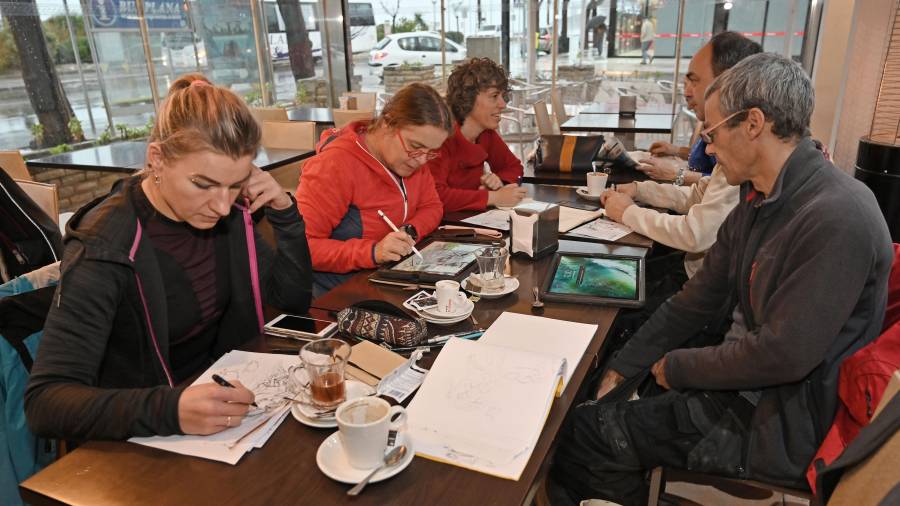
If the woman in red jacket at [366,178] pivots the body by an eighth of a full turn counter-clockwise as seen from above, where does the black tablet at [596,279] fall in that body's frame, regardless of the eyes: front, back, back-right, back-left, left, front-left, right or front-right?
front-right

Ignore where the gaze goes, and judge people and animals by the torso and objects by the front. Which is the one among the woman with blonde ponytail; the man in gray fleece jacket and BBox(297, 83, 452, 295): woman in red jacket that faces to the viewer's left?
the man in gray fleece jacket

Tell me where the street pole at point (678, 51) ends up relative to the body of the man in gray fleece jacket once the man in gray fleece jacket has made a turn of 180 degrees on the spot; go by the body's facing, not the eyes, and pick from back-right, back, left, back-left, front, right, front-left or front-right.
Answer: left

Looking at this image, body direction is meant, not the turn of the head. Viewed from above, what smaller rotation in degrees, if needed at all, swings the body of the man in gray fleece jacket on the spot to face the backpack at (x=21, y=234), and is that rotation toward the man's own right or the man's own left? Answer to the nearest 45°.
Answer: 0° — they already face it

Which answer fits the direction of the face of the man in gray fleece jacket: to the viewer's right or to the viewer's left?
to the viewer's left

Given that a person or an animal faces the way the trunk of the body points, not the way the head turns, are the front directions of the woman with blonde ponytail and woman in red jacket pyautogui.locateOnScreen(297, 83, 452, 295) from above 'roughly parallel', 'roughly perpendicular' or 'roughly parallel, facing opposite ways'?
roughly parallel

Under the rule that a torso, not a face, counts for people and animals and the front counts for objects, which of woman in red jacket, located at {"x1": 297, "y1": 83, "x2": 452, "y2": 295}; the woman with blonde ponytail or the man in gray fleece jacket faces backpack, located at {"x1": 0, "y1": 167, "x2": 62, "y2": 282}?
the man in gray fleece jacket

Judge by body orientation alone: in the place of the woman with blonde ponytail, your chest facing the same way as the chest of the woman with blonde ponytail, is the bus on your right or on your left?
on your left

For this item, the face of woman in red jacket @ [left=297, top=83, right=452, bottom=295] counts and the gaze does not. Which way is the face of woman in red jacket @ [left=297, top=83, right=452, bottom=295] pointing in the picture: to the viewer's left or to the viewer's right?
to the viewer's right

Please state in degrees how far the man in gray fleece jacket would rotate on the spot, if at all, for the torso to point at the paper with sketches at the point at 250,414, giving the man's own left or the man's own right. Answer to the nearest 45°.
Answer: approximately 45° to the man's own left

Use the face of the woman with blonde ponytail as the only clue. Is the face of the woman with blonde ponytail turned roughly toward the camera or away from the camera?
toward the camera

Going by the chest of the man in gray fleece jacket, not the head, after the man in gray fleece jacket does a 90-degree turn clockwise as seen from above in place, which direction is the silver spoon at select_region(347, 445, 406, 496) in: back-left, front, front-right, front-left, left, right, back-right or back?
back-left

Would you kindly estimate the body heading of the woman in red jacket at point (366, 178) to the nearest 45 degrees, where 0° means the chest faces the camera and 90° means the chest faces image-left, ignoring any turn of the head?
approximately 315°

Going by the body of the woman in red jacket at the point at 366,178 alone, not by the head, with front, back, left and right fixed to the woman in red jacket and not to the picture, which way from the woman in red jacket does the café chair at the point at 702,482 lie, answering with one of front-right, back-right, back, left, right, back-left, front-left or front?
front

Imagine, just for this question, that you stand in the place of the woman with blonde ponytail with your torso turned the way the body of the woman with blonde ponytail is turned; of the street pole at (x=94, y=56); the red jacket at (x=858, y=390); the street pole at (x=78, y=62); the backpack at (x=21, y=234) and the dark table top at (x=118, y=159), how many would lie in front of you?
1

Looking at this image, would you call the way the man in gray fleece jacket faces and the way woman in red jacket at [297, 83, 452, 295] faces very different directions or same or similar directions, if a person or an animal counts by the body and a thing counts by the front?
very different directions

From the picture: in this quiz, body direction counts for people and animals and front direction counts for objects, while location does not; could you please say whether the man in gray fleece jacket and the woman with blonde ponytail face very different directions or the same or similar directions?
very different directions

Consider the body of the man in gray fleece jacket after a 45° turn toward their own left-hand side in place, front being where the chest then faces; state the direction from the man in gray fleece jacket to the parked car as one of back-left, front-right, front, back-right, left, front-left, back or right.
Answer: right

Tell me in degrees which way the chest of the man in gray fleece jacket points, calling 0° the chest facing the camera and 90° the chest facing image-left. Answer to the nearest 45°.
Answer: approximately 90°
